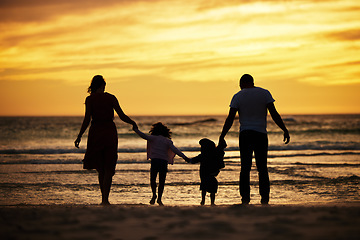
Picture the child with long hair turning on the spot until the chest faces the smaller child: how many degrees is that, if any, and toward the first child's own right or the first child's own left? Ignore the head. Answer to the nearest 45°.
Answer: approximately 90° to the first child's own right

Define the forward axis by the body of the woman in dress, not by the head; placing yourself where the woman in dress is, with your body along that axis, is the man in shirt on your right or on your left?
on your right

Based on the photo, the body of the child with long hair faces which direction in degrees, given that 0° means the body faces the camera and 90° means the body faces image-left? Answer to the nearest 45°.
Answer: approximately 180°

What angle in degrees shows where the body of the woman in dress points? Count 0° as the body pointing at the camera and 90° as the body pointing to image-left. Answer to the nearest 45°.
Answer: approximately 180°

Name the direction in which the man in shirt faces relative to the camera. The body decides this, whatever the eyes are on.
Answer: away from the camera

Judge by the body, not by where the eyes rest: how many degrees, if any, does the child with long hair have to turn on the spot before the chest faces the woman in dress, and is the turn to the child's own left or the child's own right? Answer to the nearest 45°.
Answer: approximately 135° to the child's own left
